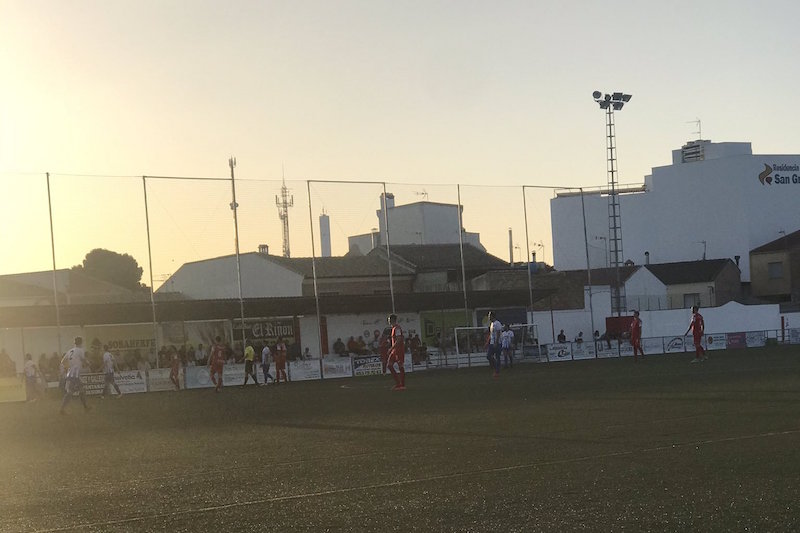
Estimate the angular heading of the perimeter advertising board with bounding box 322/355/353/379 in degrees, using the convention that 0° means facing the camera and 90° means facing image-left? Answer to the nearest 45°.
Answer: approximately 0°

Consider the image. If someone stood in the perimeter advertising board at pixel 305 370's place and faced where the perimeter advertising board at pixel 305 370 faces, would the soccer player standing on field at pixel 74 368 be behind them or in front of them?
in front

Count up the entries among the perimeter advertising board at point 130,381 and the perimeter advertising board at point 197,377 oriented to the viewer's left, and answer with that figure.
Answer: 0
